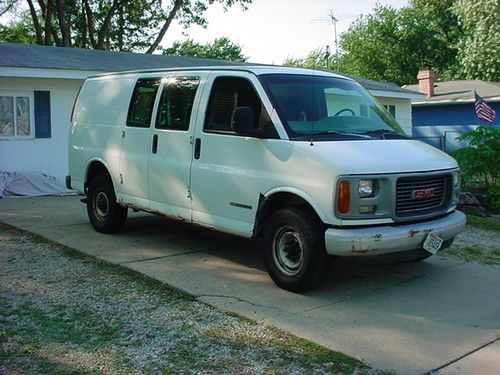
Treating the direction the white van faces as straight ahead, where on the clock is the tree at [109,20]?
The tree is roughly at 7 o'clock from the white van.

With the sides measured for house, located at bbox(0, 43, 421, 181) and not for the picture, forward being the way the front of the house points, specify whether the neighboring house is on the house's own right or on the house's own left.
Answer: on the house's own left

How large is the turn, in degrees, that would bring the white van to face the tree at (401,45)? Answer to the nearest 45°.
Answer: approximately 135° to its left

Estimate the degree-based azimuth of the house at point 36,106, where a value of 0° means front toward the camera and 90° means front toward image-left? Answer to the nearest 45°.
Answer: approximately 315°

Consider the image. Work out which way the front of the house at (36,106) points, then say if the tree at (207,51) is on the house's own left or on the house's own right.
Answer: on the house's own left

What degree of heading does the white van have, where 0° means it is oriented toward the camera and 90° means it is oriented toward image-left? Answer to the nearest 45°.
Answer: approximately 315°

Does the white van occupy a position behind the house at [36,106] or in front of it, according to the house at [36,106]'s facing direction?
in front

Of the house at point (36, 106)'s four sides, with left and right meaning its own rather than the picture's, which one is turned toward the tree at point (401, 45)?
left

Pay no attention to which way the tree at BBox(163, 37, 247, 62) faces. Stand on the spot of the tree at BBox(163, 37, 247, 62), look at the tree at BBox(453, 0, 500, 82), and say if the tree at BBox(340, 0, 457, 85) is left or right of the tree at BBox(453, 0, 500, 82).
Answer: left

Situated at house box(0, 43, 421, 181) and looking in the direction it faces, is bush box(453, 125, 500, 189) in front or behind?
in front

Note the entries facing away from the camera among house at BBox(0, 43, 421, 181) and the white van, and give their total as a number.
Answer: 0
